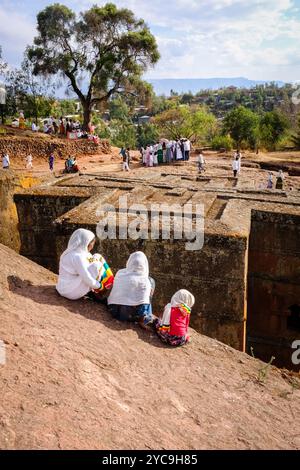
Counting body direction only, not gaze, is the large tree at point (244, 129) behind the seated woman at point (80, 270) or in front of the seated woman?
in front

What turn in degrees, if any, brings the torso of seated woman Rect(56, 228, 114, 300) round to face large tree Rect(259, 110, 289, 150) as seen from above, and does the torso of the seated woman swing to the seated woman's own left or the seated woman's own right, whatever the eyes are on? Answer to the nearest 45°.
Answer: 0° — they already face it

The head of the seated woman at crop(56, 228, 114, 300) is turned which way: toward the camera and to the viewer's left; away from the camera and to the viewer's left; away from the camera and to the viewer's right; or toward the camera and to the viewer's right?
away from the camera and to the viewer's right

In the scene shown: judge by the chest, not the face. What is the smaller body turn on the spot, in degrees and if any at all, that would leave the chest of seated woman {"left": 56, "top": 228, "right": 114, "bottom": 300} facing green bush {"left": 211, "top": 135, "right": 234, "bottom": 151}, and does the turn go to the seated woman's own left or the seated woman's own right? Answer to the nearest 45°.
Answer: approximately 45° to the seated woman's own left

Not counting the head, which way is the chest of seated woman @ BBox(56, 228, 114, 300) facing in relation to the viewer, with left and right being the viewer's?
facing away from the viewer and to the right of the viewer

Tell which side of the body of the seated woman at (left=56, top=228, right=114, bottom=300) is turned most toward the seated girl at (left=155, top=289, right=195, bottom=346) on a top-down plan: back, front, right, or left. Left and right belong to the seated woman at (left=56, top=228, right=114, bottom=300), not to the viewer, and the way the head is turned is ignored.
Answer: right

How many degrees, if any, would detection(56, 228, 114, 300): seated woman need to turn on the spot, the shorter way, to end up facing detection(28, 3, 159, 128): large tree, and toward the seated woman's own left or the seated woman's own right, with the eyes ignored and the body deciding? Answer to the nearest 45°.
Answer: approximately 45° to the seated woman's own left
